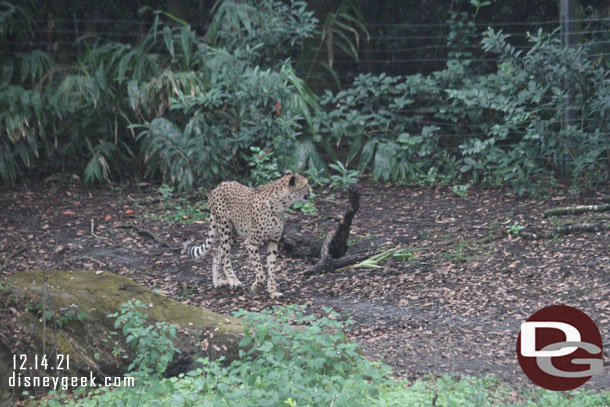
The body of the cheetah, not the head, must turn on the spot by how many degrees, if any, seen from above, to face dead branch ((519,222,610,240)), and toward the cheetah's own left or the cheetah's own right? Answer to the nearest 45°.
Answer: approximately 45° to the cheetah's own left

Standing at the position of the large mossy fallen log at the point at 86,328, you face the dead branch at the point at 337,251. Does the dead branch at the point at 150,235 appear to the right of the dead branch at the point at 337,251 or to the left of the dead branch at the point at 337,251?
left

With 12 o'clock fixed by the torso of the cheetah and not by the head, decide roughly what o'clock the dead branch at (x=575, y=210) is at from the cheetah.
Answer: The dead branch is roughly at 10 o'clock from the cheetah.

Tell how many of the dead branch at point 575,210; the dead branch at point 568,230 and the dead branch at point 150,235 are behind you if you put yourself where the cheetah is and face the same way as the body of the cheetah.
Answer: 1

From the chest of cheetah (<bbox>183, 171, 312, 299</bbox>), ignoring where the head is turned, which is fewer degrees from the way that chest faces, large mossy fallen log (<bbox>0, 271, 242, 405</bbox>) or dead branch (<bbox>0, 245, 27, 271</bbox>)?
the large mossy fallen log

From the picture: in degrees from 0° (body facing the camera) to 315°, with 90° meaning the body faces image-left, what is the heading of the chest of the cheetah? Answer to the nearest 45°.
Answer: approximately 315°

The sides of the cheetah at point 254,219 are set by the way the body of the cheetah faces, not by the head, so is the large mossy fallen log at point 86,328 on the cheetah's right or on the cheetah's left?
on the cheetah's right

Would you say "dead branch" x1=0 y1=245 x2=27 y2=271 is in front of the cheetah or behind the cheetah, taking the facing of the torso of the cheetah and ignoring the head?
behind

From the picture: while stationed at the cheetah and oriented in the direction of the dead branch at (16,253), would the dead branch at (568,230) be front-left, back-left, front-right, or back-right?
back-right
